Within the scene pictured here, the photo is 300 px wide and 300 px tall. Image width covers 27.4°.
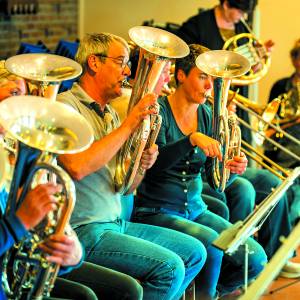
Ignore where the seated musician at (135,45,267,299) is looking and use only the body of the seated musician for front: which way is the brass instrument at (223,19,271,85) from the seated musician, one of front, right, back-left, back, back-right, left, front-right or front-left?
back-left

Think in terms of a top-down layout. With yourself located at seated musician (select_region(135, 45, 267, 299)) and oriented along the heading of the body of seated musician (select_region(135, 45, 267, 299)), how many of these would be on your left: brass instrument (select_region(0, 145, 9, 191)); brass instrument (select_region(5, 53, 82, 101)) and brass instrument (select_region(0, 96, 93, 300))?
0

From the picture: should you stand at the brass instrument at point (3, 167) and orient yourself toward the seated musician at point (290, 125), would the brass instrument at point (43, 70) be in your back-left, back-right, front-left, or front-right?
front-left

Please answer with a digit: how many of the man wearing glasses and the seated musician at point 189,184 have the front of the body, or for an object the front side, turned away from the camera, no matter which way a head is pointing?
0
